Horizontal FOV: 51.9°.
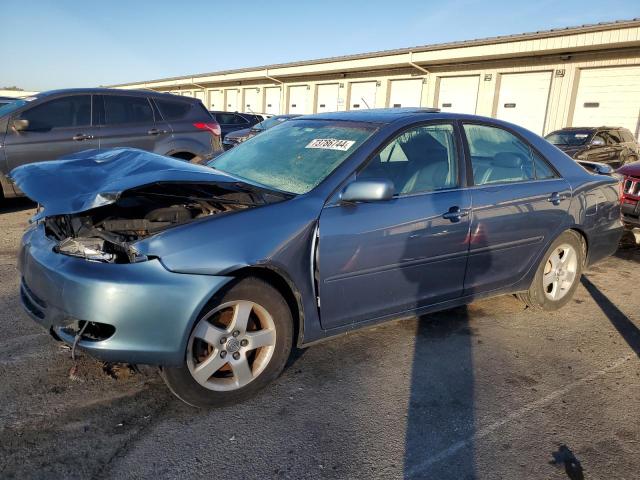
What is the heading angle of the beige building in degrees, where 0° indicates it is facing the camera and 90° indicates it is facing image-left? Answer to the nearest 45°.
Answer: approximately 45°

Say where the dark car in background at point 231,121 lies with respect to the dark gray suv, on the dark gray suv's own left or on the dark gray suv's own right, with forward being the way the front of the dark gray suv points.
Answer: on the dark gray suv's own right

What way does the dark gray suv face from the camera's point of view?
to the viewer's left

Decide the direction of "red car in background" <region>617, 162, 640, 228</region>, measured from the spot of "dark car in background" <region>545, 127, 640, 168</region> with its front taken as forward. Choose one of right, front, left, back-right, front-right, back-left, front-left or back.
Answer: front-left

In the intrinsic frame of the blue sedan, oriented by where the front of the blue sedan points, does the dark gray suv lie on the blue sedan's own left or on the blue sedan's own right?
on the blue sedan's own right

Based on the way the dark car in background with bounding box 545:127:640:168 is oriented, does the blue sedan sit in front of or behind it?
in front

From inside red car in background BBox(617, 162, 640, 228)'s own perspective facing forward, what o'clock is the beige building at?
The beige building is roughly at 4 o'clock from the red car in background.

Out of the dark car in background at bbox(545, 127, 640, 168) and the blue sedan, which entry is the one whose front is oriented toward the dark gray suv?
the dark car in background

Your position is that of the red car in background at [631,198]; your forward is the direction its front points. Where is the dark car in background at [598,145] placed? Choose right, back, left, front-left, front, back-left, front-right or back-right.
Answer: back-right

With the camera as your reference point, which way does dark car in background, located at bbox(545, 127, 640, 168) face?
facing the viewer and to the left of the viewer

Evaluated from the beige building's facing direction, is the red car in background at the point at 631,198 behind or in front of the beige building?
in front
